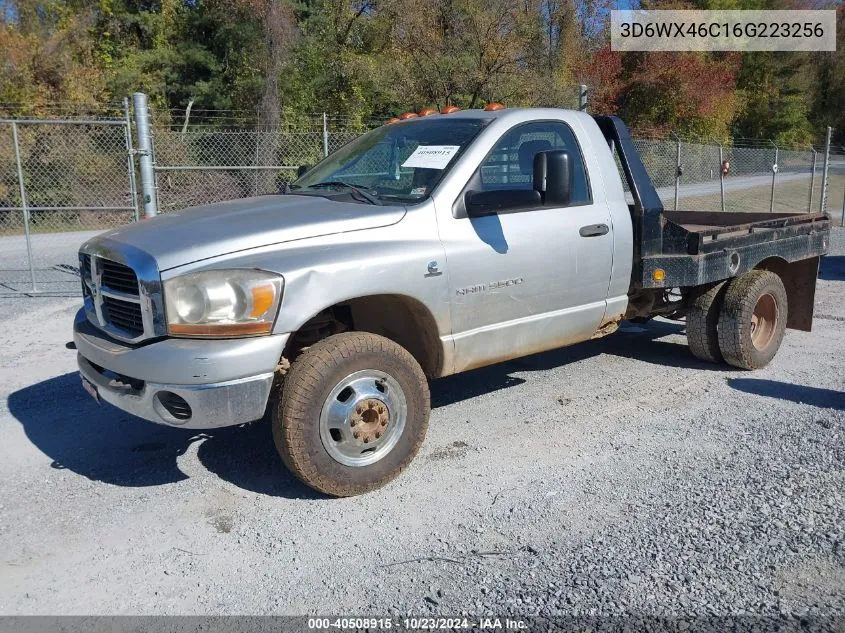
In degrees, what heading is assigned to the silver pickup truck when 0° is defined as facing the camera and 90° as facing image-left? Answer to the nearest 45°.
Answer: approximately 45°

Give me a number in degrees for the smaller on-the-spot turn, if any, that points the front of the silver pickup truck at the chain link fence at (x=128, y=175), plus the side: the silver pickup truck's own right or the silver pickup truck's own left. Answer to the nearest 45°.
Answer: approximately 90° to the silver pickup truck's own right

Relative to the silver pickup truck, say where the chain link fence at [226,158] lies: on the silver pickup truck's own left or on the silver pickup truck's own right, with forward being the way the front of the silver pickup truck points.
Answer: on the silver pickup truck's own right

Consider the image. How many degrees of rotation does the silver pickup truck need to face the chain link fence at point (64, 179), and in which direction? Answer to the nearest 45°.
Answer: approximately 90° to its right
